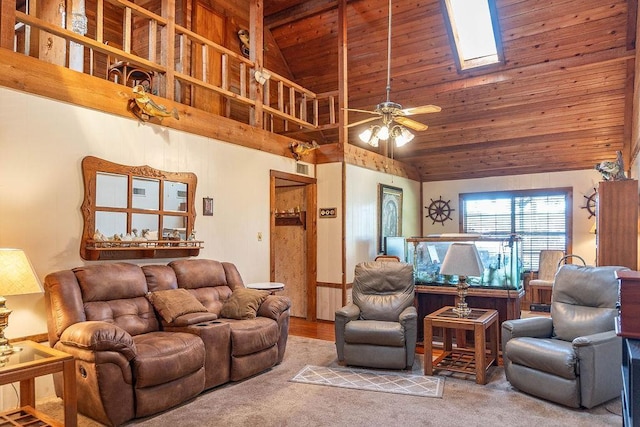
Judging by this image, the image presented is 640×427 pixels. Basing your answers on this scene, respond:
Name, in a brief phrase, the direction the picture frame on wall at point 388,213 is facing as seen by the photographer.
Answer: facing the viewer and to the right of the viewer

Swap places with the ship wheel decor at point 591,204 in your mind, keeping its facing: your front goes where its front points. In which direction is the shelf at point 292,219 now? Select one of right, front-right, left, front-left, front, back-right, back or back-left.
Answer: front-right

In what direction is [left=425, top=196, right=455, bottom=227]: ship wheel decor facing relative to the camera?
toward the camera

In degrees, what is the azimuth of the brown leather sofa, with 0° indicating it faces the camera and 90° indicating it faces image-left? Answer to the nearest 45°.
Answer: approximately 315°

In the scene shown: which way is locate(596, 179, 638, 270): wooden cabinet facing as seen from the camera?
to the viewer's left

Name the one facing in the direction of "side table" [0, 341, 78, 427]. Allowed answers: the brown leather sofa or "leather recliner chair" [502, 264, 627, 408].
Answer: the leather recliner chair

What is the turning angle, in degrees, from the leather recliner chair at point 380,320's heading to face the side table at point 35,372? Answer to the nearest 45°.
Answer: approximately 45° to its right

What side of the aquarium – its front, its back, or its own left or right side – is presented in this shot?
front

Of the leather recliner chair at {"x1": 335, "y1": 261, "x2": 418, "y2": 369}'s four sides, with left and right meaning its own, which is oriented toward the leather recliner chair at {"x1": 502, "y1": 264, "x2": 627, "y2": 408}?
left

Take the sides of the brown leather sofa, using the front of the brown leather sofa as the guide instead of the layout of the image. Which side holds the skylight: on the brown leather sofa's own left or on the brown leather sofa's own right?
on the brown leather sofa's own left

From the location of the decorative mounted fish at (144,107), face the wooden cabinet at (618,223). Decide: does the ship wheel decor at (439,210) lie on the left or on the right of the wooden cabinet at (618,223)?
left

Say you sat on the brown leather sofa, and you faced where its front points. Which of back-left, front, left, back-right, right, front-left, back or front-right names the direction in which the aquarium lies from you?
front-left

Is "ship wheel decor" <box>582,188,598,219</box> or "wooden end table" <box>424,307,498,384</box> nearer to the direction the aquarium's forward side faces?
the wooden end table

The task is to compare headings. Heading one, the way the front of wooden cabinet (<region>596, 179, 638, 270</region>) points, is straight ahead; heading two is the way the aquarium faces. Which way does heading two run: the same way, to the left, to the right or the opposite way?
to the left

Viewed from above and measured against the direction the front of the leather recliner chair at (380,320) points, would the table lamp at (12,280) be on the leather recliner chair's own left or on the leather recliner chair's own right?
on the leather recliner chair's own right

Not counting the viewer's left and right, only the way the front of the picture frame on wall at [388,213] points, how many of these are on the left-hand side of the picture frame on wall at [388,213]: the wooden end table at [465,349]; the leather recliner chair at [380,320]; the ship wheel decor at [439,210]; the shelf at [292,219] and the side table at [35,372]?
1
